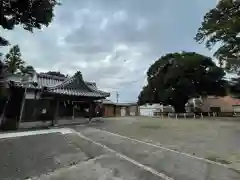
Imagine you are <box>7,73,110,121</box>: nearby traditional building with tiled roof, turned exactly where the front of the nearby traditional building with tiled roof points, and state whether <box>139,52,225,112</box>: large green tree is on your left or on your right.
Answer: on your left

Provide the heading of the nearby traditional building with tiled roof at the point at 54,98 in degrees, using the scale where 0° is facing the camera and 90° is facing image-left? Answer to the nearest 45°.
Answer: approximately 315°
